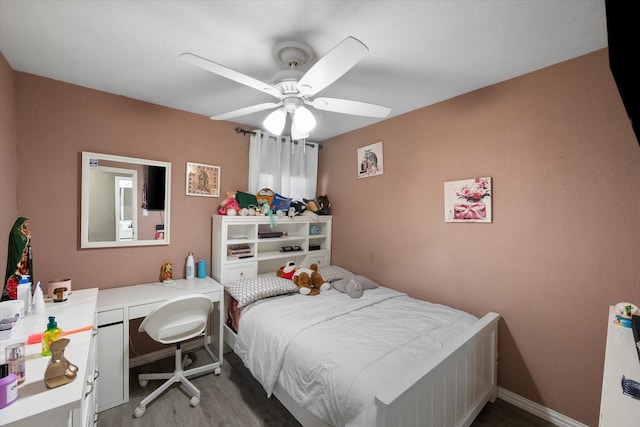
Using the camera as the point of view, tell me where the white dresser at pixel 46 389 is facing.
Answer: facing to the right of the viewer

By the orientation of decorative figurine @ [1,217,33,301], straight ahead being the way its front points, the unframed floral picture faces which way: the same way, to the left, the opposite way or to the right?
the opposite way

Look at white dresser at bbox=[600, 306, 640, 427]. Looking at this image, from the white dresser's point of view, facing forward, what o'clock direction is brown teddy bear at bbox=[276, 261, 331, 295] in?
The brown teddy bear is roughly at 12 o'clock from the white dresser.

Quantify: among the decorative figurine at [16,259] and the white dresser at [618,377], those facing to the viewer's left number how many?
1

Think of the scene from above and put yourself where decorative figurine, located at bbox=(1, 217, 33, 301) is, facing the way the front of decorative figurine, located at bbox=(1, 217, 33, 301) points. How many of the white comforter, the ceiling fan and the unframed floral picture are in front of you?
3

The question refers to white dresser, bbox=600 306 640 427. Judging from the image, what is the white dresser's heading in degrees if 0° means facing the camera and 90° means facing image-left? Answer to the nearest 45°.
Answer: approximately 90°

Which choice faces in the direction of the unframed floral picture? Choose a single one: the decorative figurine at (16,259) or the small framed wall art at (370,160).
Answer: the decorative figurine
